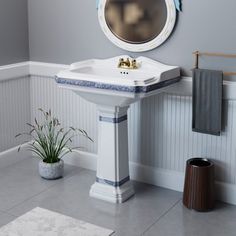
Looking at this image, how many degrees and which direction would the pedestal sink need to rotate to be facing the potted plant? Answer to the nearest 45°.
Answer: approximately 90° to its right

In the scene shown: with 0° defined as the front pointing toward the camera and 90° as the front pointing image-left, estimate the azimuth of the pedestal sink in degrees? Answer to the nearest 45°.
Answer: approximately 45°

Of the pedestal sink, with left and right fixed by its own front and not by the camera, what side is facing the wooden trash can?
left

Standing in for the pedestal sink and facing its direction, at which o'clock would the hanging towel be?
The hanging towel is roughly at 8 o'clock from the pedestal sink.
